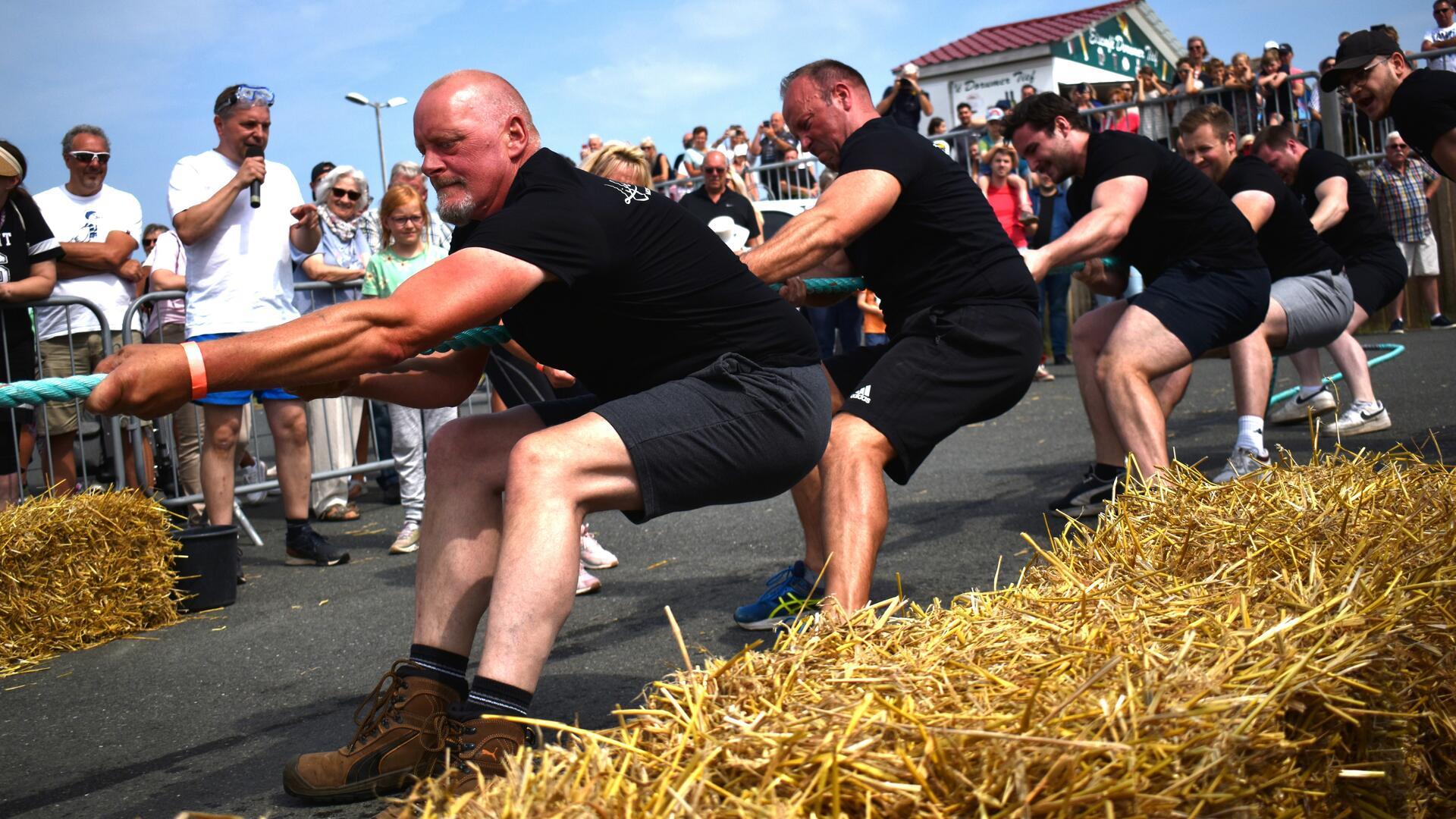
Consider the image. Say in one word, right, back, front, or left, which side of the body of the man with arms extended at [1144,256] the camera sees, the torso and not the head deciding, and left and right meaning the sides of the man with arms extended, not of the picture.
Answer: left

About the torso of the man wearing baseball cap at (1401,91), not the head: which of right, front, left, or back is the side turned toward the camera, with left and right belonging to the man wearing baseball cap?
left

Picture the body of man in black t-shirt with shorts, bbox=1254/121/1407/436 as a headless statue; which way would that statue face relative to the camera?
to the viewer's left

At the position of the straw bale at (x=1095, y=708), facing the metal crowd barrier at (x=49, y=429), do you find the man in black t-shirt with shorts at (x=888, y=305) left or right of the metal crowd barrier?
right

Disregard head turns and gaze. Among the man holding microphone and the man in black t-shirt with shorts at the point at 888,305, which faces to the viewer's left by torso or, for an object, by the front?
the man in black t-shirt with shorts

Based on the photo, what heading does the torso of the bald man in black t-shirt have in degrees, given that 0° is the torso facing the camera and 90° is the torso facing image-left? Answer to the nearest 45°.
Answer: approximately 90°

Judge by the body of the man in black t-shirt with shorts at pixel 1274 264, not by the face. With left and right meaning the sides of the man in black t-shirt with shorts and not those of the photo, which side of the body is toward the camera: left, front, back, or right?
left

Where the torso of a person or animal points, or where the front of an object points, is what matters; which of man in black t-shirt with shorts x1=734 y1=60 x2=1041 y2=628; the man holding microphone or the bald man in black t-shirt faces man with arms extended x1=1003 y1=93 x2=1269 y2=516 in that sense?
the man holding microphone
